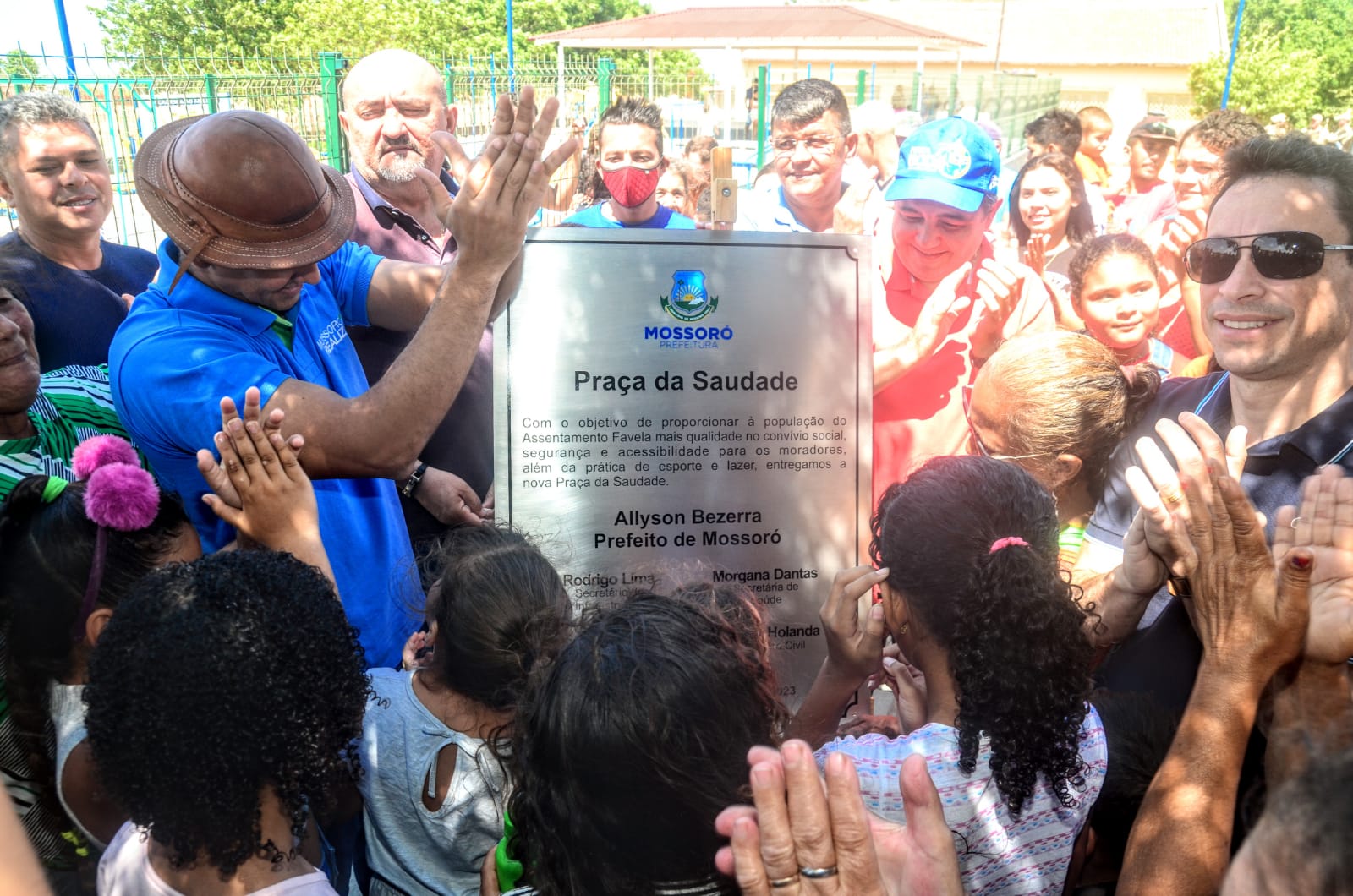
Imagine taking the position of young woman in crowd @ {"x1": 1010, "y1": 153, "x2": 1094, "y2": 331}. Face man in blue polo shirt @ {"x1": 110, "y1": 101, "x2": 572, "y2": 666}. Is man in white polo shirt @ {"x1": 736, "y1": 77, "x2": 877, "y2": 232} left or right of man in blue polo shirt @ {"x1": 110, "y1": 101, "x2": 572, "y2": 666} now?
right

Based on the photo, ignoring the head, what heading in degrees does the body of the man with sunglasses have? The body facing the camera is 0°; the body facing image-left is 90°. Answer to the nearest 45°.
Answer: approximately 45°

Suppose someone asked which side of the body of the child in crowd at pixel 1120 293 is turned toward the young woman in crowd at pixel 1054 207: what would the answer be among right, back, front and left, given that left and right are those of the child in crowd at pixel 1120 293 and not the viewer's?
back

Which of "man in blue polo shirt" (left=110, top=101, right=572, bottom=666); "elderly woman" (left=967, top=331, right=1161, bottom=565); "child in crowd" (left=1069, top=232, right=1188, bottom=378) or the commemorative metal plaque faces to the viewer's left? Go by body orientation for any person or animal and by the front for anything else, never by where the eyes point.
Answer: the elderly woman

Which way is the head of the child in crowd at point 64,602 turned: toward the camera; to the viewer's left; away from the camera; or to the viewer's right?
away from the camera

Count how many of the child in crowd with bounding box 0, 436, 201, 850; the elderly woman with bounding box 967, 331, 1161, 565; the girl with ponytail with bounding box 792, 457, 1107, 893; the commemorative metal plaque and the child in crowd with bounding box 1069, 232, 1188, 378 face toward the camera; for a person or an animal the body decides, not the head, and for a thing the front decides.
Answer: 2

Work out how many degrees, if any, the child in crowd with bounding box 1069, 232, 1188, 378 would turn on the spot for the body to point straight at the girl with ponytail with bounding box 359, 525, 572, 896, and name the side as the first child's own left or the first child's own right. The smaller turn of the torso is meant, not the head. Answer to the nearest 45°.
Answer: approximately 45° to the first child's own right

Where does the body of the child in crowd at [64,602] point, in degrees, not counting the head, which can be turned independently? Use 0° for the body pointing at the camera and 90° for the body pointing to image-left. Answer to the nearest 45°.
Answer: approximately 225°

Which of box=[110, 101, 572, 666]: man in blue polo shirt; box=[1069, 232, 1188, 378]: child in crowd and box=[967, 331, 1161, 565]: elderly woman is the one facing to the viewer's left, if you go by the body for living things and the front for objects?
the elderly woman
